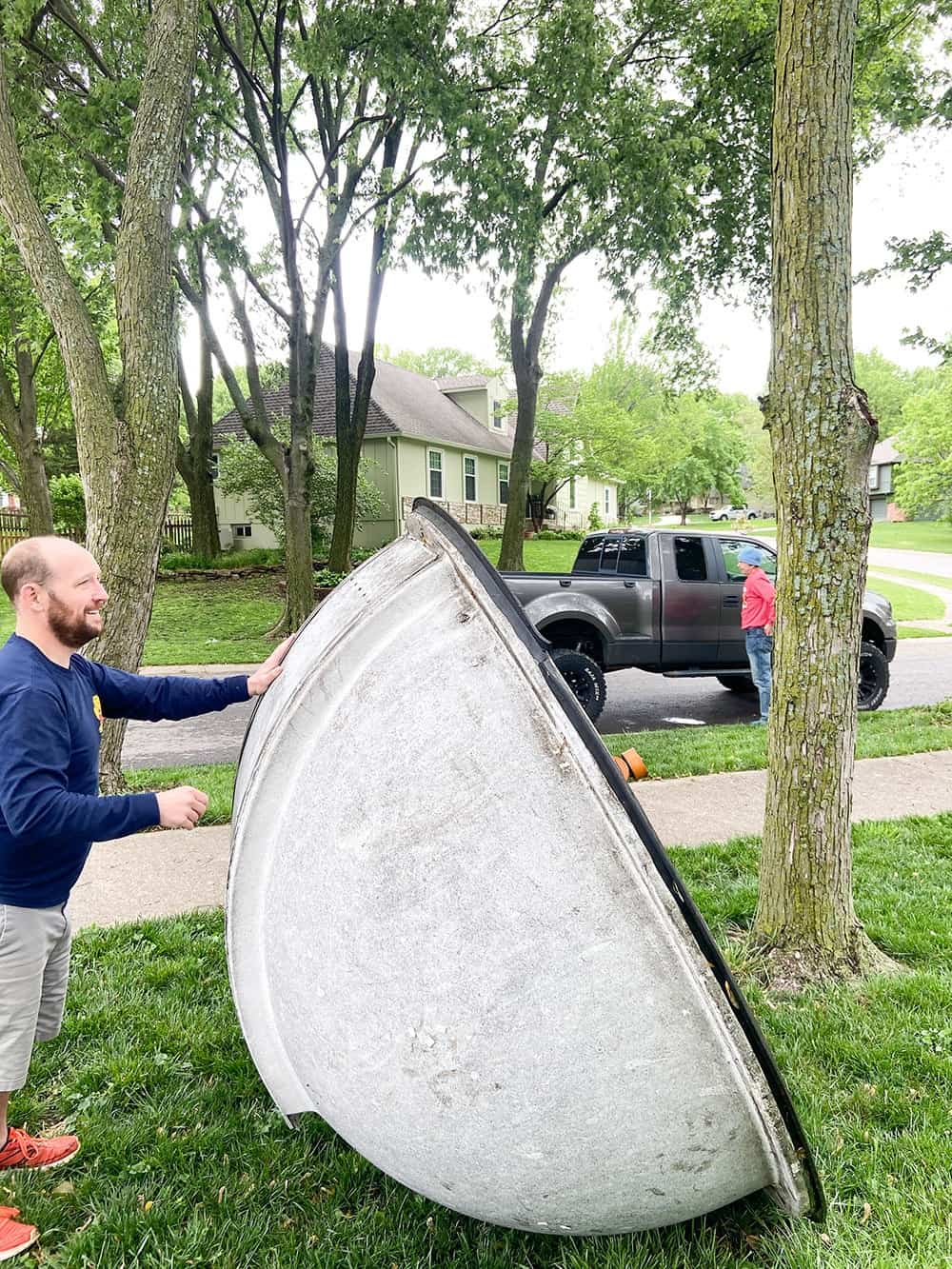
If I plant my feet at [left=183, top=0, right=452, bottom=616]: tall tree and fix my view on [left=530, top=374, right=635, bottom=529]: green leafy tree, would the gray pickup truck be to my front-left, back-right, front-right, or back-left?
back-right

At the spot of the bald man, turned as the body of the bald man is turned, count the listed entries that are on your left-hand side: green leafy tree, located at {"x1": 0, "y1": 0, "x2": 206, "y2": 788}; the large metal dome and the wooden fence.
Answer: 2

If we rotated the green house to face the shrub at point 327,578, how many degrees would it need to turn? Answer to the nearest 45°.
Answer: approximately 45° to its right

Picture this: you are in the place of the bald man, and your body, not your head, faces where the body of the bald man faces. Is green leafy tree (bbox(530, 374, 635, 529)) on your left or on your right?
on your left

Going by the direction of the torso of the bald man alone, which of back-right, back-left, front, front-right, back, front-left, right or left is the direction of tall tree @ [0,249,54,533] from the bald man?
left

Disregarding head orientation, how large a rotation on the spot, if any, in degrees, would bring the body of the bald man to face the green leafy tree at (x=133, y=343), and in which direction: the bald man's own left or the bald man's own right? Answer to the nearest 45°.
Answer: approximately 90° to the bald man's own left

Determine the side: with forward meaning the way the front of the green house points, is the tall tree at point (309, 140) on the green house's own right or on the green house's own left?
on the green house's own right

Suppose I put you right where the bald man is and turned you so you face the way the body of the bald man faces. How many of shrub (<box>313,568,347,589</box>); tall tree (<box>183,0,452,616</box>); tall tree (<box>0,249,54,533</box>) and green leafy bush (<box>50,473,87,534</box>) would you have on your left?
4

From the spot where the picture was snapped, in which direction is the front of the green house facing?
facing the viewer and to the right of the viewer

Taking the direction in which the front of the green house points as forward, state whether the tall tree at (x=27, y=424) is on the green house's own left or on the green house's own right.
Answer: on the green house's own right

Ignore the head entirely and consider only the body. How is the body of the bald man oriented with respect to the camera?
to the viewer's right

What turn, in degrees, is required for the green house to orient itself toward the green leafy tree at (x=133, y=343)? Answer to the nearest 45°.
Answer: approximately 45° to its right

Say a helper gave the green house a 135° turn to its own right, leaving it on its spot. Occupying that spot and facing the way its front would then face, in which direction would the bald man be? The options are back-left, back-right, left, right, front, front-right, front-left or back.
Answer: left

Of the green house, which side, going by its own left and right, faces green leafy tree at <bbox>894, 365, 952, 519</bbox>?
left

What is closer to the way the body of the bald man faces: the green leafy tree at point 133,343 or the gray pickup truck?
the gray pickup truck

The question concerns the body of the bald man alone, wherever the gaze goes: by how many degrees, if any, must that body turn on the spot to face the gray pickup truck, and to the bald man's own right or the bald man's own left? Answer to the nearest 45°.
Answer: approximately 45° to the bald man's own left
